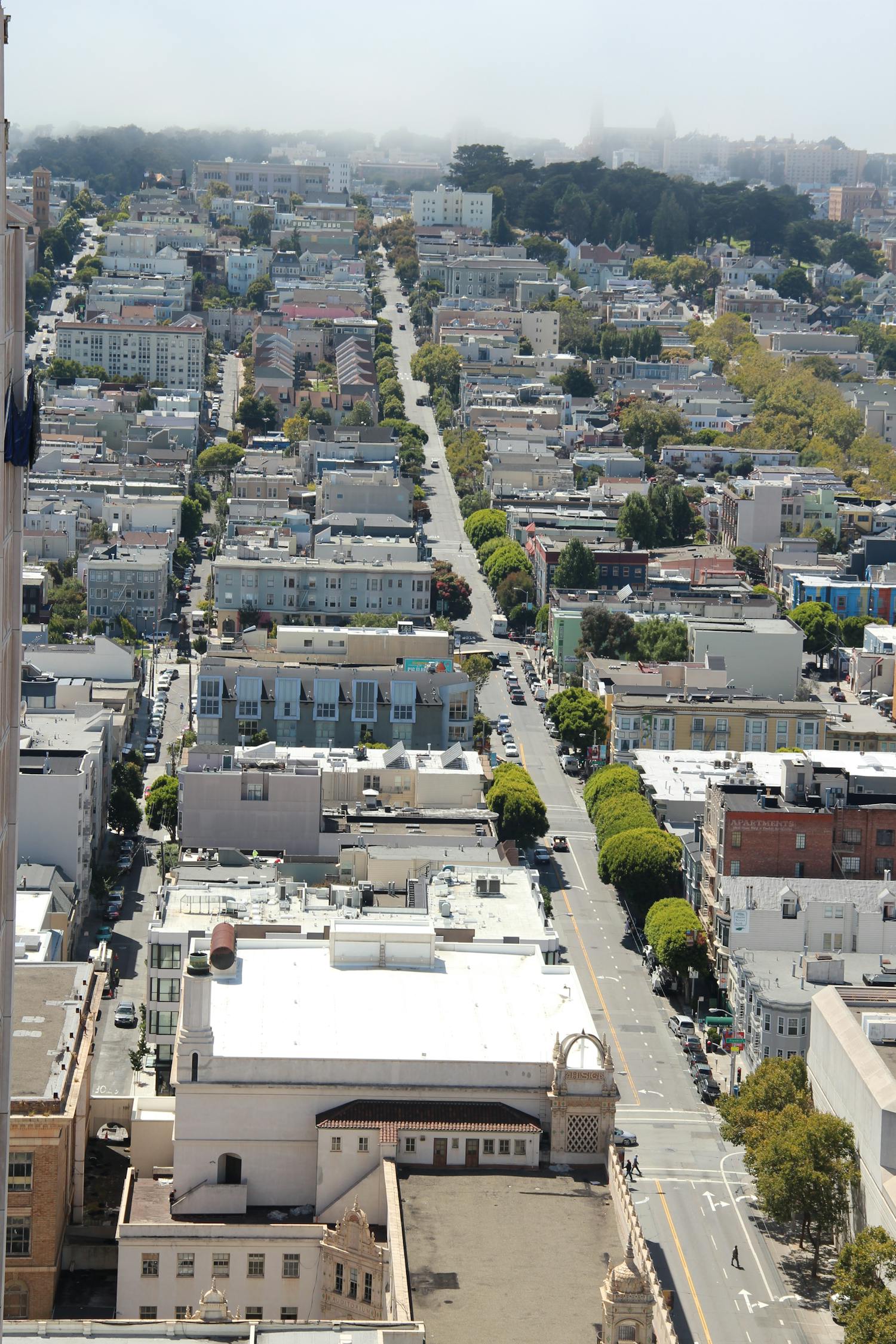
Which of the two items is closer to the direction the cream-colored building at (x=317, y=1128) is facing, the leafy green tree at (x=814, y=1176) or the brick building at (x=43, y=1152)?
the leafy green tree

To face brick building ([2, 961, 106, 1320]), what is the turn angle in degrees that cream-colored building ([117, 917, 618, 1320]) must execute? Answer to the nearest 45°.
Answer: approximately 180°

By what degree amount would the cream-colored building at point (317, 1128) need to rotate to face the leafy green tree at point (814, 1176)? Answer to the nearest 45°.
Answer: approximately 45° to its left
